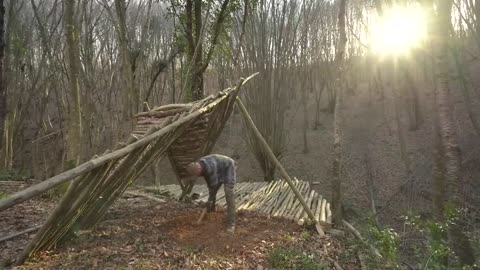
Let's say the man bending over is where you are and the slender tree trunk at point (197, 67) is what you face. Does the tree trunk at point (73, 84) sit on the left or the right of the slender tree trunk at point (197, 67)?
left

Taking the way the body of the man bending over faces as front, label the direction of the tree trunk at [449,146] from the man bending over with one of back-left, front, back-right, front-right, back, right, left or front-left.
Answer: back

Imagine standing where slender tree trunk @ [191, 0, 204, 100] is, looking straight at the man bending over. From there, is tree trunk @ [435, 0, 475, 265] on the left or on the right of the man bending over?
left

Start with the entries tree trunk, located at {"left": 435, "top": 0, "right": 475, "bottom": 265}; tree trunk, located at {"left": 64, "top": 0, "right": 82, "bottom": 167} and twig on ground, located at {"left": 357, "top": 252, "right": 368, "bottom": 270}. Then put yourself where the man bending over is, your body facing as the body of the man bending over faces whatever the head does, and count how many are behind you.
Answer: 2

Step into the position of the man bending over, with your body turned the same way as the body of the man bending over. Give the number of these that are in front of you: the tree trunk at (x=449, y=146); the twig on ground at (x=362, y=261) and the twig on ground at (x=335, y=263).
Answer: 0

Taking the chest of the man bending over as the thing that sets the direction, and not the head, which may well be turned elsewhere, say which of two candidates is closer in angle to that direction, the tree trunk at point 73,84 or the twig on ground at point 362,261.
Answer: the tree trunk

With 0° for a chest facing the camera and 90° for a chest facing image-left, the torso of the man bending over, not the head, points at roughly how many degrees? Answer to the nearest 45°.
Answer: approximately 90°

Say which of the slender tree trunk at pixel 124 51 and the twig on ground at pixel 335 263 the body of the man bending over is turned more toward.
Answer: the slender tree trunk

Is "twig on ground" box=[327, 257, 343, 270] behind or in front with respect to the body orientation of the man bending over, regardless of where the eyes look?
behind

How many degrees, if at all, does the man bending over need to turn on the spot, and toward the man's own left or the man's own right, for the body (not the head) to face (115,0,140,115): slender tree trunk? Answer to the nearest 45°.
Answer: approximately 45° to the man's own right

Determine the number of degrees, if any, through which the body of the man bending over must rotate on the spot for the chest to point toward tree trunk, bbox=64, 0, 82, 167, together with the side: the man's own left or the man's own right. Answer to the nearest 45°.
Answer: approximately 45° to the man's own right

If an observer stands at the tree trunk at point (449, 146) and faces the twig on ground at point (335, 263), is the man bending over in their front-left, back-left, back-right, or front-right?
front-right

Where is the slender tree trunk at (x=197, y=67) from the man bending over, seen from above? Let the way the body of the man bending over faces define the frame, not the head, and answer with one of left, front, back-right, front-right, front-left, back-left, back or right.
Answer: right
